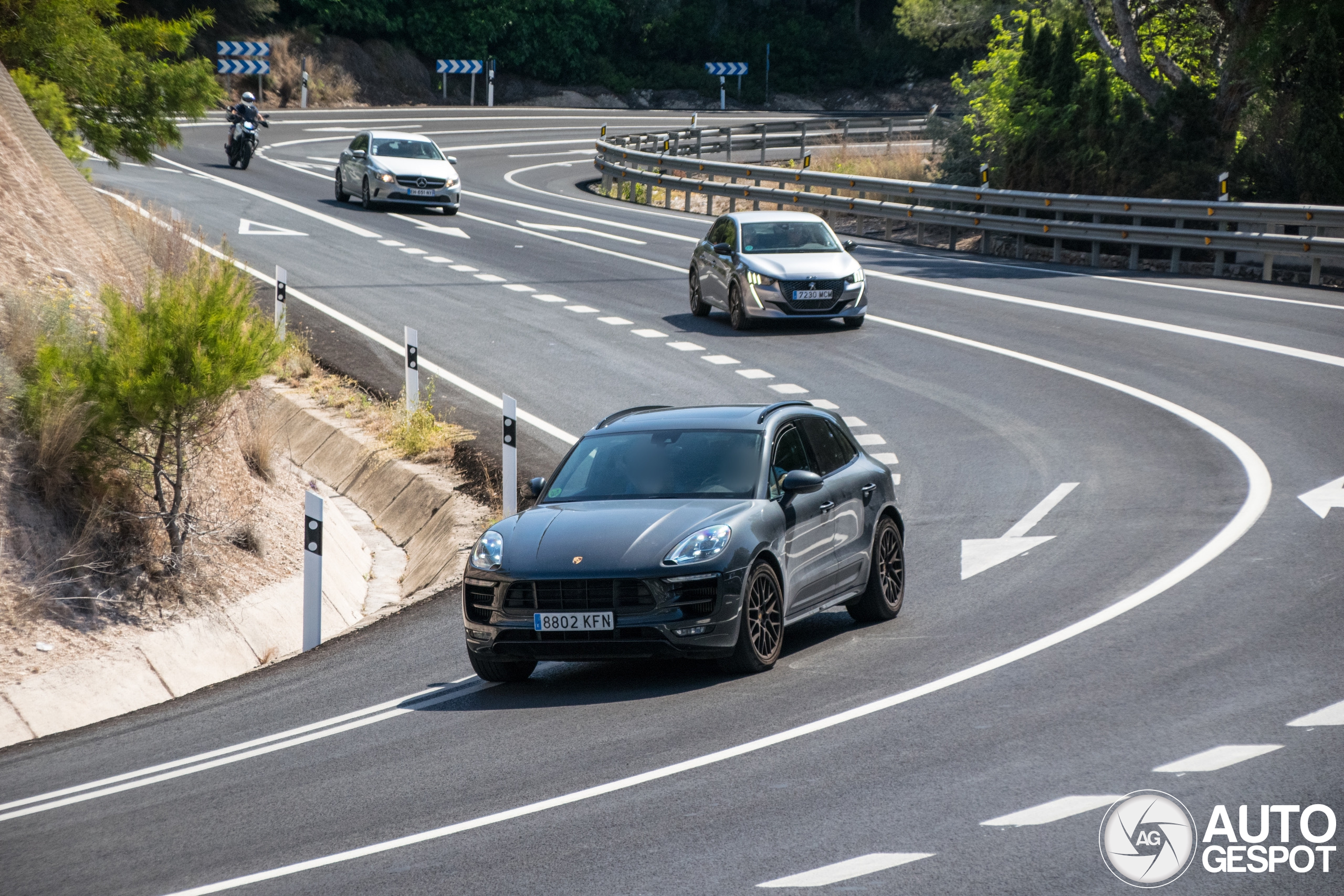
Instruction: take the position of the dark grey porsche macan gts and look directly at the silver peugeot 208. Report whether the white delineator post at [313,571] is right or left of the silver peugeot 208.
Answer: left

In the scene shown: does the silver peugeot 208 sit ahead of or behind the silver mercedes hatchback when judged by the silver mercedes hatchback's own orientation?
ahead

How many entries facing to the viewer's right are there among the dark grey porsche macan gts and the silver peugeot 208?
0

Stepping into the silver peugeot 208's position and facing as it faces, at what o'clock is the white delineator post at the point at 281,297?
The white delineator post is roughly at 2 o'clock from the silver peugeot 208.

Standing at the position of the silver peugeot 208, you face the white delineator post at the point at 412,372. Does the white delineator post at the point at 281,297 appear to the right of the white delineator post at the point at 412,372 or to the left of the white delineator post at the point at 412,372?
right

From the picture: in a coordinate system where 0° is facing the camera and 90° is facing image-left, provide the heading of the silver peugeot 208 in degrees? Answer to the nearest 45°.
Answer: approximately 0°

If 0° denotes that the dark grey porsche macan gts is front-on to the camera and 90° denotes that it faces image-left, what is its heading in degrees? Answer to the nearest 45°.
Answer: approximately 45°

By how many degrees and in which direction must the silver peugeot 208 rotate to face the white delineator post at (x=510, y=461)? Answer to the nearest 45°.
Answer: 0° — it already faces it

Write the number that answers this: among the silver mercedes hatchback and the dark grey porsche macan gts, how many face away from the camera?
0

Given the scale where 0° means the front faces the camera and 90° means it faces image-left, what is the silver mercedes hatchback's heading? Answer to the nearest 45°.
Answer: approximately 315°

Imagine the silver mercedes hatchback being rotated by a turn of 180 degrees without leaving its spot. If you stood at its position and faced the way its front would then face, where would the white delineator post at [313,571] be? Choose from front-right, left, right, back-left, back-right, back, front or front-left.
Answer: back-left

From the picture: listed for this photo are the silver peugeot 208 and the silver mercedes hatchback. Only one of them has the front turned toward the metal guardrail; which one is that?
the silver mercedes hatchback

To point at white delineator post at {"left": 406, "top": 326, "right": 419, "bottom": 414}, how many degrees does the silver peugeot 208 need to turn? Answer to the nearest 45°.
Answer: approximately 45° to its right

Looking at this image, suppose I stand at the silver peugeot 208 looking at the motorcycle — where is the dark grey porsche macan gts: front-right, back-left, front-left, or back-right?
back-left

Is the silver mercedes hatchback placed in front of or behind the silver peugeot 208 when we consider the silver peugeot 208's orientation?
behind

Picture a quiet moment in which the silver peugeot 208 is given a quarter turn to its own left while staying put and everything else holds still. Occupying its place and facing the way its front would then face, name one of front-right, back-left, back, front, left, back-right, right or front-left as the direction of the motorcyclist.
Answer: back-left
